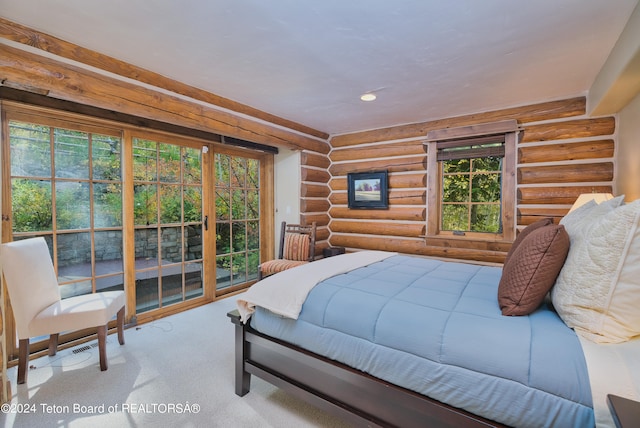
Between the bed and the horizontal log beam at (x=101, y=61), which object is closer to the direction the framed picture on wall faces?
the bed

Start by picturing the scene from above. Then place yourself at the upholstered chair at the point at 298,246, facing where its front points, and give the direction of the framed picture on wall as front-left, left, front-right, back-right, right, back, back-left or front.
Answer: back-left

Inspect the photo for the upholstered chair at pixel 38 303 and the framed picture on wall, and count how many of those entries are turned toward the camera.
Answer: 1

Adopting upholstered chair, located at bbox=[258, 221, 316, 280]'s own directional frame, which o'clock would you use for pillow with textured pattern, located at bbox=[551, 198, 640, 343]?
The pillow with textured pattern is roughly at 10 o'clock from the upholstered chair.

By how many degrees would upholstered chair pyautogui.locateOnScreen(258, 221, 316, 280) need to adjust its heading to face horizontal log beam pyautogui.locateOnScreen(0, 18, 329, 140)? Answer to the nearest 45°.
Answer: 0° — it already faces it

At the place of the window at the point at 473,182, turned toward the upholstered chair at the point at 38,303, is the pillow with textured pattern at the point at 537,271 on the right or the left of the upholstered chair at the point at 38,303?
left

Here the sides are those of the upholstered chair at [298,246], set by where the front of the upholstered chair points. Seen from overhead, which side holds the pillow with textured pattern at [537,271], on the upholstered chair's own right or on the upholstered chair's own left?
on the upholstered chair's own left

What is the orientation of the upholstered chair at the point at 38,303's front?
to the viewer's right
